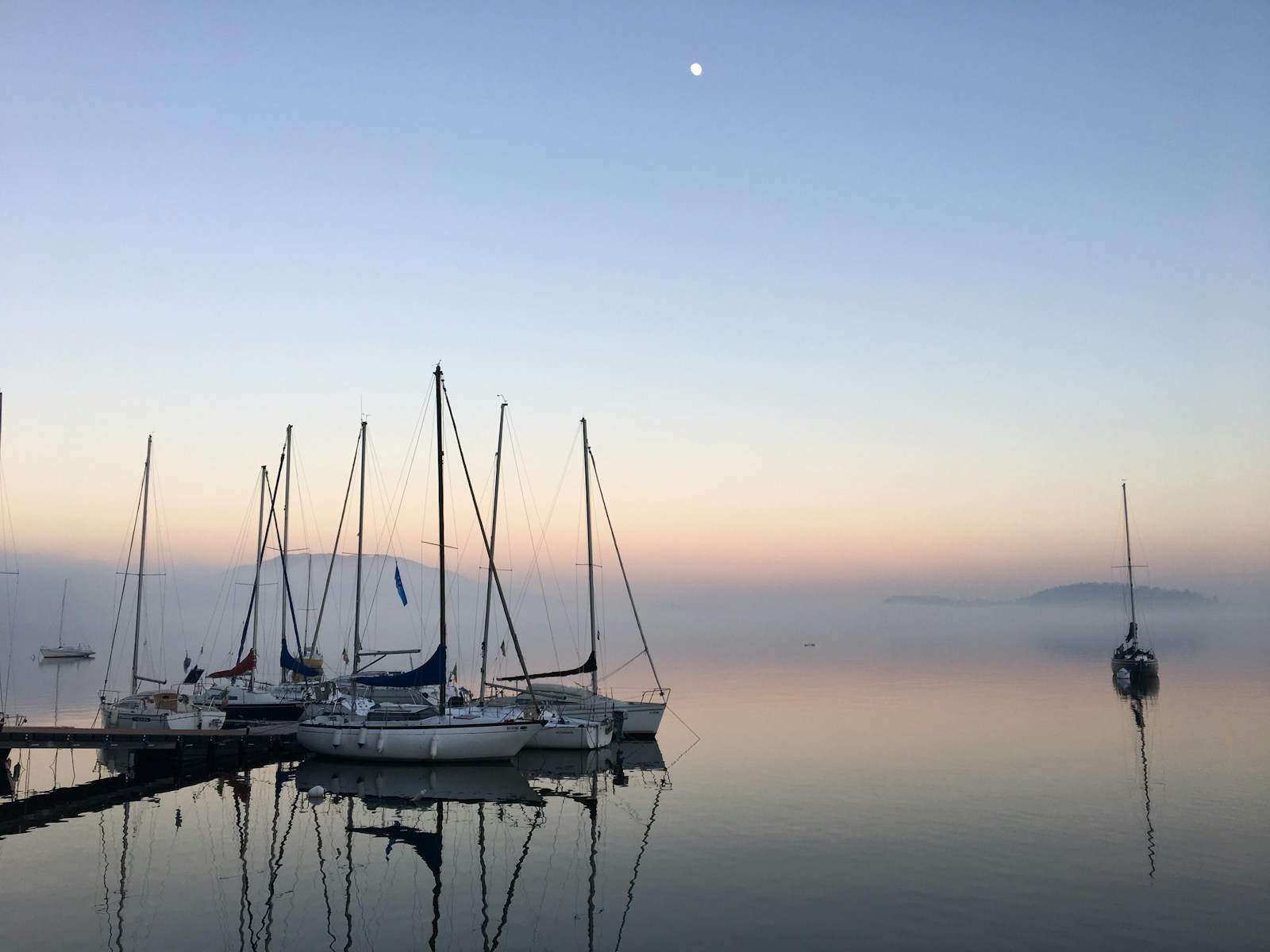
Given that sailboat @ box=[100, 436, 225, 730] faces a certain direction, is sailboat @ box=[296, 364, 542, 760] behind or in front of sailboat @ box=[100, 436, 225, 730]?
behind

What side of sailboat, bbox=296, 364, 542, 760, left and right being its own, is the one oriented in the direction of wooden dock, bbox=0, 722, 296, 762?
back

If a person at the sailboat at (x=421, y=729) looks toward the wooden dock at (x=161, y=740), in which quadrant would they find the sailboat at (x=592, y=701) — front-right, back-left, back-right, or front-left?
back-right

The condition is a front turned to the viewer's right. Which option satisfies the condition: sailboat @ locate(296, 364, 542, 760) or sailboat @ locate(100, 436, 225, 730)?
sailboat @ locate(296, 364, 542, 760)

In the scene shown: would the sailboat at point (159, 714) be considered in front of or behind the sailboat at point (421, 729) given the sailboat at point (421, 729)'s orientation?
behind

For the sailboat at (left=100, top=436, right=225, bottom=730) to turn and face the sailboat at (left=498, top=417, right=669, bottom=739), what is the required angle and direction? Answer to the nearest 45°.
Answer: approximately 135° to its right

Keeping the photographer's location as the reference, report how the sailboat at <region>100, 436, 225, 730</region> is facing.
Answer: facing away from the viewer and to the left of the viewer

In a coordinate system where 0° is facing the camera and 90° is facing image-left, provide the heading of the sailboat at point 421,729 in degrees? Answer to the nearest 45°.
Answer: approximately 270°

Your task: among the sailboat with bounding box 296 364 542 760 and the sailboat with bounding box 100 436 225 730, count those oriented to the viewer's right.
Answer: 1
